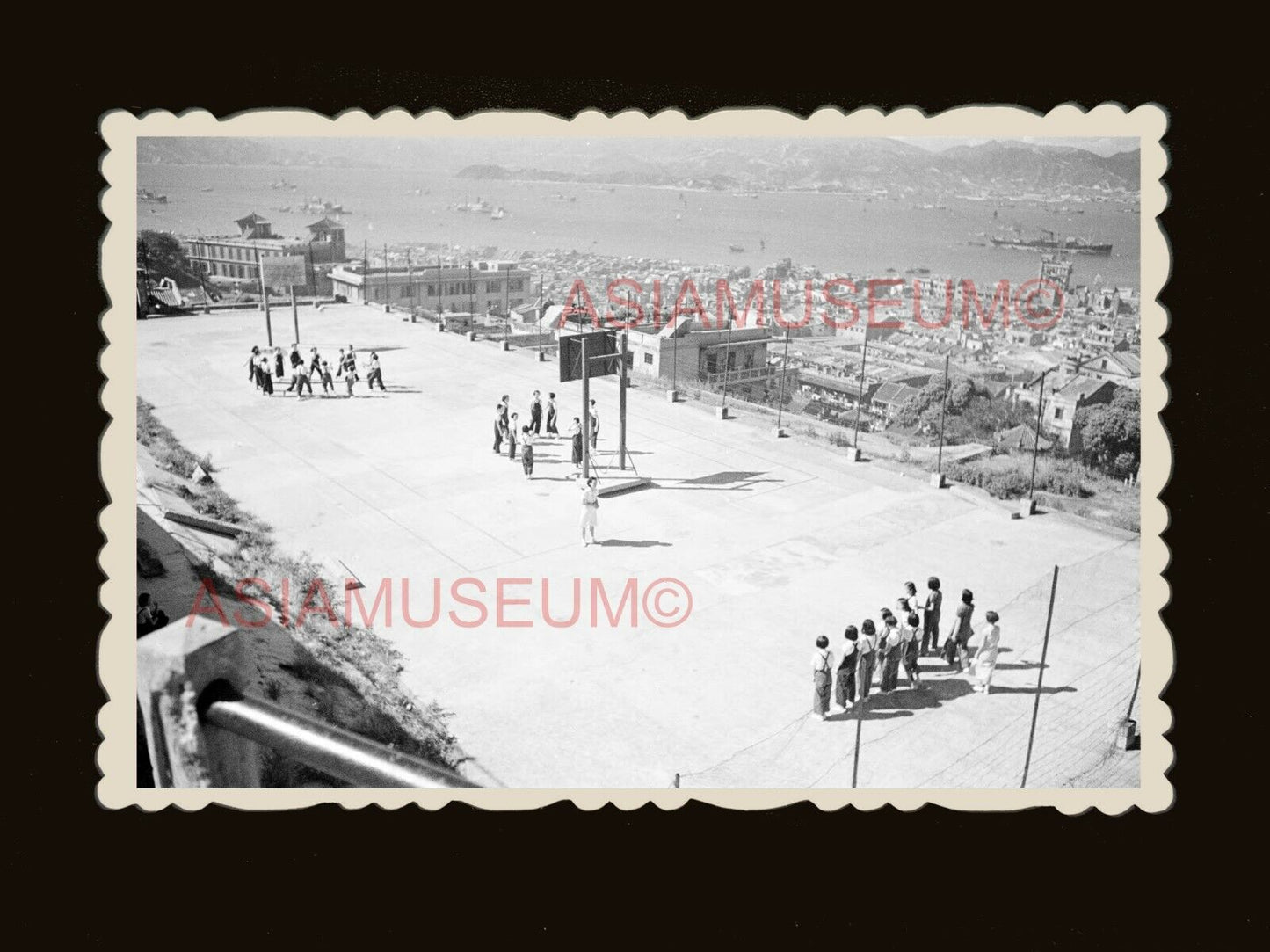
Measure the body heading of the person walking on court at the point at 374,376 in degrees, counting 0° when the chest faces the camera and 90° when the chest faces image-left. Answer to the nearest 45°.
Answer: approximately 90°
